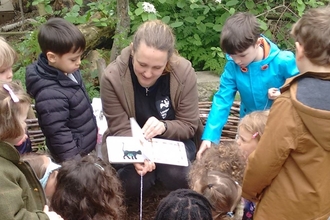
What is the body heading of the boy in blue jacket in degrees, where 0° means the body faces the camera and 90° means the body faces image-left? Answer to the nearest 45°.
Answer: approximately 45°

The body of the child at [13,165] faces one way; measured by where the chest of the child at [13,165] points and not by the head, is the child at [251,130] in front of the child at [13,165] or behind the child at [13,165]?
in front

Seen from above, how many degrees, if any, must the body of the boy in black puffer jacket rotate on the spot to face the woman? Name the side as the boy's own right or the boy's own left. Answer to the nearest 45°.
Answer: approximately 45° to the boy's own left

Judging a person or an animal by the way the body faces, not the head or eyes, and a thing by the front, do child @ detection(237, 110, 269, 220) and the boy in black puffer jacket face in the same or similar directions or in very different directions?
very different directions

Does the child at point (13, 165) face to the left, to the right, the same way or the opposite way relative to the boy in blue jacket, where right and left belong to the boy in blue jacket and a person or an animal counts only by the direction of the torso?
the opposite way

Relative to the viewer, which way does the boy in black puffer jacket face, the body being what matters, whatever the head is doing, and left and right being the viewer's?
facing the viewer and to the right of the viewer

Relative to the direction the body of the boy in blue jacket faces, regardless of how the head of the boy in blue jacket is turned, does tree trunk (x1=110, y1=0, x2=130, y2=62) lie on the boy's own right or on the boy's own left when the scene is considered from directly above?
on the boy's own right

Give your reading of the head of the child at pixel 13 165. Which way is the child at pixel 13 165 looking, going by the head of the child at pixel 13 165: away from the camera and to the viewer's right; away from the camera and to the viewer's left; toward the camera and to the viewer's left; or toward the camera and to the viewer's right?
away from the camera and to the viewer's right

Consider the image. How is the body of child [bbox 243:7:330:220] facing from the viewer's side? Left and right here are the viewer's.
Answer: facing away from the viewer and to the left of the viewer

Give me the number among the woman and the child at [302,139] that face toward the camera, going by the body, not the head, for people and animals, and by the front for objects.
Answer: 1

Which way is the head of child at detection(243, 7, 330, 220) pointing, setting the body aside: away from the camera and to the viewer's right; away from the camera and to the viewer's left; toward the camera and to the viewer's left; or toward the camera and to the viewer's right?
away from the camera and to the viewer's left

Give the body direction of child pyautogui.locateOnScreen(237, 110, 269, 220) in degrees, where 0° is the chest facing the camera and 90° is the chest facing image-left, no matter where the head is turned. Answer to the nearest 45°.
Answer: approximately 90°

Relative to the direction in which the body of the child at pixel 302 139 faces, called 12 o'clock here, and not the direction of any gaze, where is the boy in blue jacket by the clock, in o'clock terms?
The boy in blue jacket is roughly at 1 o'clock from the child.
